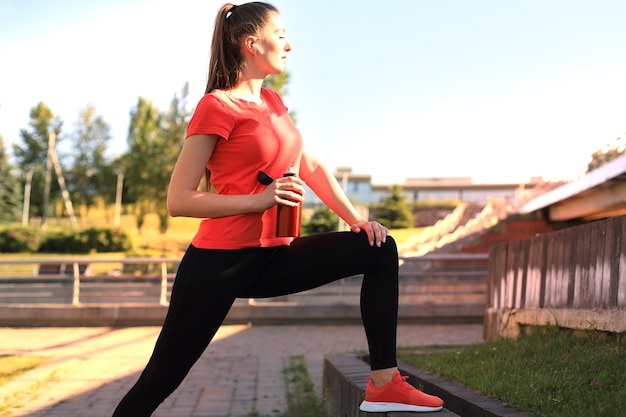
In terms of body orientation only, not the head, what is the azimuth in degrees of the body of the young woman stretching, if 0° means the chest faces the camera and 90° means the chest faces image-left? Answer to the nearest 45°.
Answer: approximately 270°

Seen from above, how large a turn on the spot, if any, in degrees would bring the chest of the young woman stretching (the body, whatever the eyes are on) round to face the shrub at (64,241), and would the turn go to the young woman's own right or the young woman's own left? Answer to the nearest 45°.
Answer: approximately 90° to the young woman's own left

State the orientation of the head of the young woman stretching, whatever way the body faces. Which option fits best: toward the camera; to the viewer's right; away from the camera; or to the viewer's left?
to the viewer's right

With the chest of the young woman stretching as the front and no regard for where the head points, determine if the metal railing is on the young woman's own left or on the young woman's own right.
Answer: on the young woman's own left

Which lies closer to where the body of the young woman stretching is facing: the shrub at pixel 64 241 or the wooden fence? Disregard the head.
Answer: the wooden fence

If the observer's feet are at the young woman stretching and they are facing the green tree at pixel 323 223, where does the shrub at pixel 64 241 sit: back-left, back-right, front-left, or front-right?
front-left

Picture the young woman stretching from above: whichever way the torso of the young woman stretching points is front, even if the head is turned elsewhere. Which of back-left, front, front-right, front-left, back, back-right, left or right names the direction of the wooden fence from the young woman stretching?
front-left
